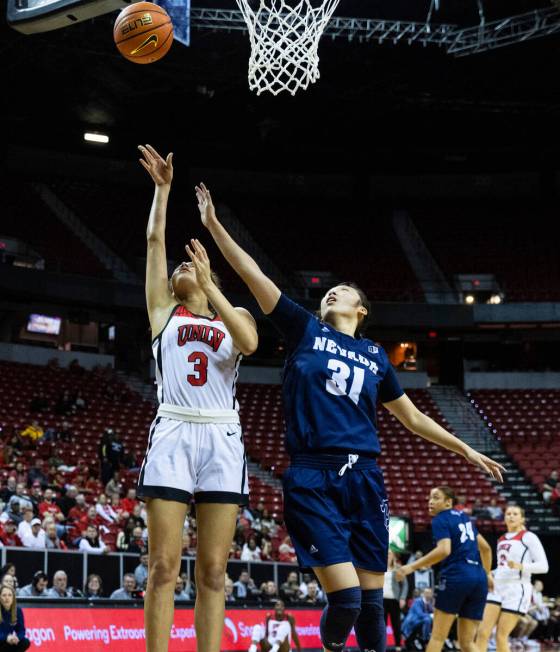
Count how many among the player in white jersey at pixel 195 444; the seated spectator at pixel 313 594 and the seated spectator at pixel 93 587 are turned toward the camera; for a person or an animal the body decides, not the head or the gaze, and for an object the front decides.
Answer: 3

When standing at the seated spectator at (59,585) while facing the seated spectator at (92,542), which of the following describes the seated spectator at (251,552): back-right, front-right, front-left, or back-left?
front-right

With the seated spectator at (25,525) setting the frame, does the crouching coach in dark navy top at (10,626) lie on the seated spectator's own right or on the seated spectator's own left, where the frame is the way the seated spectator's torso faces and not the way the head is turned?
on the seated spectator's own right

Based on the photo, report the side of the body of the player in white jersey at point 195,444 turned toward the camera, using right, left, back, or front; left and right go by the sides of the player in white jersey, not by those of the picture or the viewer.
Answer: front

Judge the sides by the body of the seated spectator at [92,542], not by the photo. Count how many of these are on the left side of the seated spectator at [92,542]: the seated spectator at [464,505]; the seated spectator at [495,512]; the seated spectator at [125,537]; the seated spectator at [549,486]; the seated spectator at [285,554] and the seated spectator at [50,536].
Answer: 5

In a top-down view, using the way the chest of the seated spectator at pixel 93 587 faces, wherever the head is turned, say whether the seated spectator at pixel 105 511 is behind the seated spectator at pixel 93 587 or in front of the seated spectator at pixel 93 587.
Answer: behind

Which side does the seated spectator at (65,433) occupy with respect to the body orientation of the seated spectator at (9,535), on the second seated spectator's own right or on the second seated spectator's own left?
on the second seated spectator's own left

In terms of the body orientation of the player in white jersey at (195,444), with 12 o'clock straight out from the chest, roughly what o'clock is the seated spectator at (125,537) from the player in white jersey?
The seated spectator is roughly at 6 o'clock from the player in white jersey.

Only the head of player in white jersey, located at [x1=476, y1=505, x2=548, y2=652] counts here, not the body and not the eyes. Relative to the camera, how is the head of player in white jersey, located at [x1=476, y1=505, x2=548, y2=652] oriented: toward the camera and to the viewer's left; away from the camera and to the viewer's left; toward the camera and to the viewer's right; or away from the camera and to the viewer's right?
toward the camera and to the viewer's left

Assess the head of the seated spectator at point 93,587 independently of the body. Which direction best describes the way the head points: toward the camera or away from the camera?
toward the camera

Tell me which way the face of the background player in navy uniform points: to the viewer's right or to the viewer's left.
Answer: to the viewer's left

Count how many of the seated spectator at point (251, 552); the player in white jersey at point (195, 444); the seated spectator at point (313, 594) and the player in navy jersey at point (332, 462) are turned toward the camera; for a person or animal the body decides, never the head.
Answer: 4
